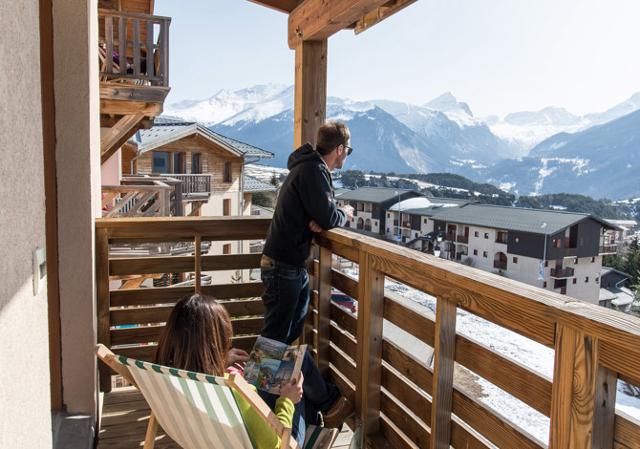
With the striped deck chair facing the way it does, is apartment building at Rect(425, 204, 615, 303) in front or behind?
in front

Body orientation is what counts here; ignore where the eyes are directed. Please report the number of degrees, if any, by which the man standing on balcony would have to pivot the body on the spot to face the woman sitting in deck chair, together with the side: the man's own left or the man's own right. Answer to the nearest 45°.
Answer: approximately 90° to the man's own right

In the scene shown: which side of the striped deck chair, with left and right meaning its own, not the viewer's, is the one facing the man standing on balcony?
front

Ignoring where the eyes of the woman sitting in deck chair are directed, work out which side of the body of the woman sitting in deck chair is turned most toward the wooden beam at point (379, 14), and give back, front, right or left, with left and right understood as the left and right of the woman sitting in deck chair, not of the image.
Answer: front

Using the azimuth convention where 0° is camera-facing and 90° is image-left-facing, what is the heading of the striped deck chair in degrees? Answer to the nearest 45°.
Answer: approximately 225°

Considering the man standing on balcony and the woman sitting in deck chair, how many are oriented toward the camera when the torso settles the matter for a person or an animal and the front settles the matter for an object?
0

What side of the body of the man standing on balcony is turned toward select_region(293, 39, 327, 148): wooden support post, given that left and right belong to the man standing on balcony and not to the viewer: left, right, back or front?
left

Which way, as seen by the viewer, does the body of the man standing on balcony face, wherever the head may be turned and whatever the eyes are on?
to the viewer's right

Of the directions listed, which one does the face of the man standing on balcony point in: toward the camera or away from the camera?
away from the camera

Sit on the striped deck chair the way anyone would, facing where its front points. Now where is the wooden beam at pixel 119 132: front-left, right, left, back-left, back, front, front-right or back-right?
front-left

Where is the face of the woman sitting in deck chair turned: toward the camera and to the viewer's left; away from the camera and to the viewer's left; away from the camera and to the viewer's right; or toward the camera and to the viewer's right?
away from the camera and to the viewer's right

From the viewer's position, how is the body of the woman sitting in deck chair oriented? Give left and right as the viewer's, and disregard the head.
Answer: facing away from the viewer and to the right of the viewer

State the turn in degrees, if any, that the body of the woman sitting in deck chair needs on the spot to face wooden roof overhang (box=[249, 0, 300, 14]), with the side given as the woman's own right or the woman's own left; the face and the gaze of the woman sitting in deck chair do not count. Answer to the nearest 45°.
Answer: approximately 45° to the woman's own left

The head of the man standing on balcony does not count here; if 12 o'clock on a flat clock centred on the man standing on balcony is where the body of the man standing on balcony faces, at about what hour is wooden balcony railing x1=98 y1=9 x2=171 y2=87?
The wooden balcony railing is roughly at 8 o'clock from the man standing on balcony.
